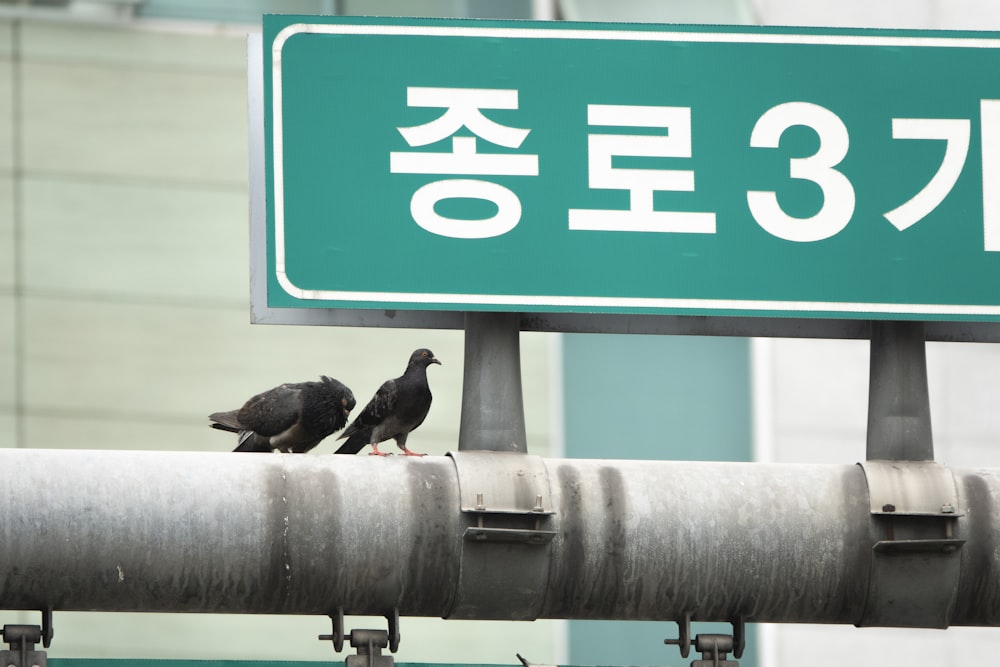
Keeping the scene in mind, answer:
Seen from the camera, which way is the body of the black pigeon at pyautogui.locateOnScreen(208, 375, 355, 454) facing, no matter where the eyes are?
to the viewer's right

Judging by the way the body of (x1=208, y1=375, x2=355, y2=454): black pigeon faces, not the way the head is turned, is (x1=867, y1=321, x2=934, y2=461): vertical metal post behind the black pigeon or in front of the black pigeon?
in front

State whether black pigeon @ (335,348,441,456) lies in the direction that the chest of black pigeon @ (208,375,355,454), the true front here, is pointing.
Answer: yes

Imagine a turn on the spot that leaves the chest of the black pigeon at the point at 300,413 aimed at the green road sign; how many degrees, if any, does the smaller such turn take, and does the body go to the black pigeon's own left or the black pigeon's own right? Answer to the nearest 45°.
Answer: approximately 45° to the black pigeon's own right

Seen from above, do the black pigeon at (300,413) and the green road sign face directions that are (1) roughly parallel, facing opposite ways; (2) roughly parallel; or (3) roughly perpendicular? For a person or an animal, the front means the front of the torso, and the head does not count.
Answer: roughly perpendicular

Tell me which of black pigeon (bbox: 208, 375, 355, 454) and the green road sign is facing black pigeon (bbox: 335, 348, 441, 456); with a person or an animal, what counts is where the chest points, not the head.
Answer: black pigeon (bbox: 208, 375, 355, 454)

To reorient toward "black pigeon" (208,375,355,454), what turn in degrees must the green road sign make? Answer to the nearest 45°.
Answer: approximately 135° to its right

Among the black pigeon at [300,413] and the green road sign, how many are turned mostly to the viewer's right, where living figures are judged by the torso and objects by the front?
1
